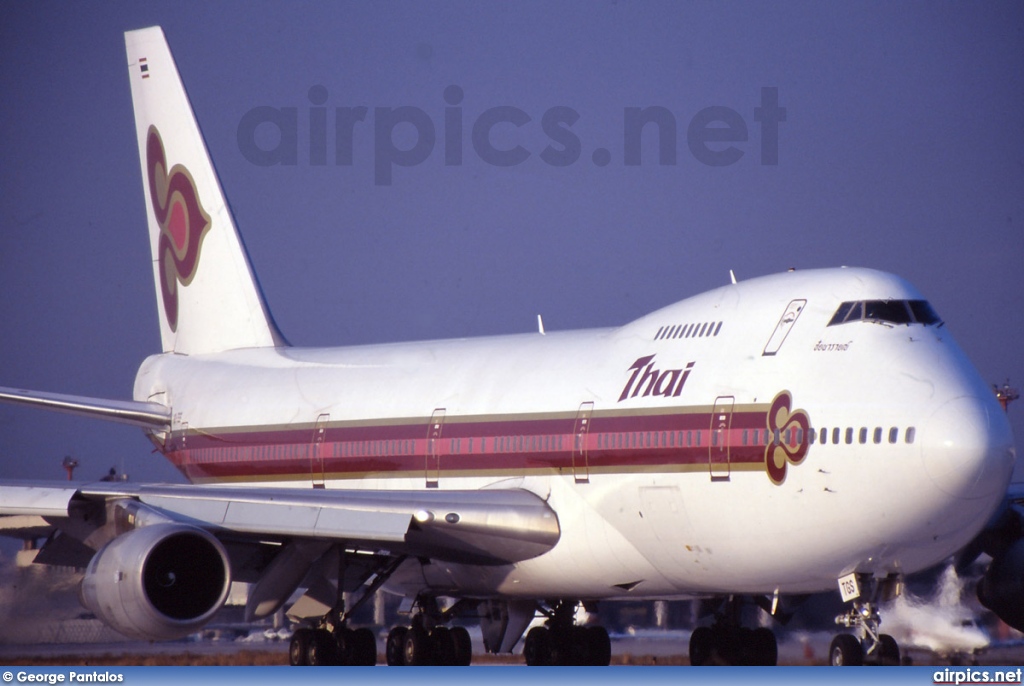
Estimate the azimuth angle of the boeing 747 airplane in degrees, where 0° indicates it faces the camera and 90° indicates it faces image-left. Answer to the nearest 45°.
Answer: approximately 315°
